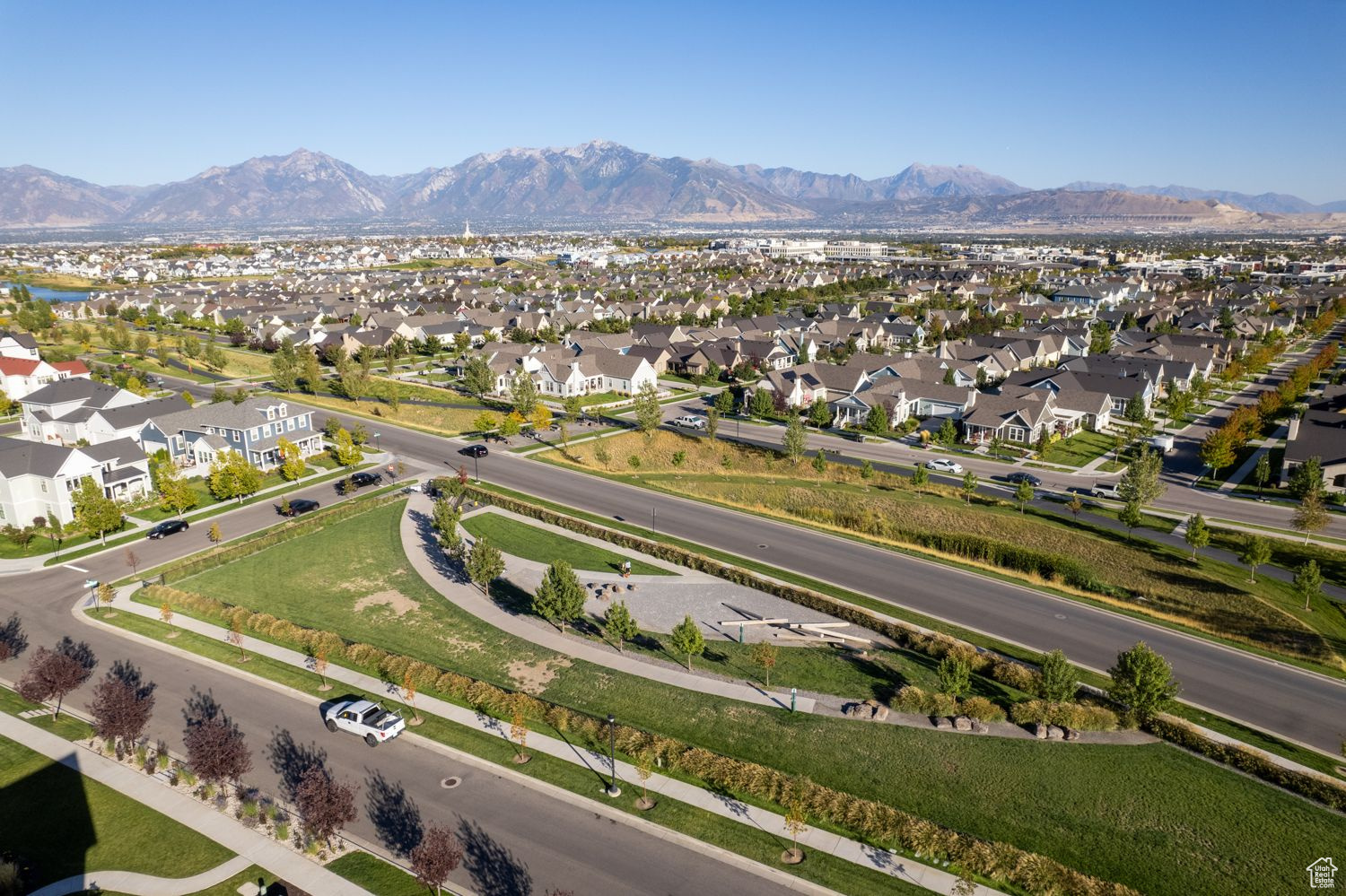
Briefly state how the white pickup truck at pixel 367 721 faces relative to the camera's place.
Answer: facing away from the viewer and to the left of the viewer

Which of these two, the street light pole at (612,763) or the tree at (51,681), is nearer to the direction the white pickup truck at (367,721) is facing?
the tree

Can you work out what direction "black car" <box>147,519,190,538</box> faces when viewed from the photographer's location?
facing the viewer and to the left of the viewer

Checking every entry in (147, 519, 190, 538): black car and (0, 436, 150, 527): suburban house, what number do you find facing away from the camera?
0

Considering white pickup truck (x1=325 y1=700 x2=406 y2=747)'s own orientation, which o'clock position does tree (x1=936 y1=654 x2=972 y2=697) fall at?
The tree is roughly at 5 o'clock from the white pickup truck.

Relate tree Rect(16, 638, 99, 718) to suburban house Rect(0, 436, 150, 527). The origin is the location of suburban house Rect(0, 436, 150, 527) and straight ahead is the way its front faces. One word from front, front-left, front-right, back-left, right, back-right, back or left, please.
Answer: front-right

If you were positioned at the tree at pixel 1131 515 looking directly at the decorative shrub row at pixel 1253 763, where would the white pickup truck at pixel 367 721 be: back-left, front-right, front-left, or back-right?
front-right

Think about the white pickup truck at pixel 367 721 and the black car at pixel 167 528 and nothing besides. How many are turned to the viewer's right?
0

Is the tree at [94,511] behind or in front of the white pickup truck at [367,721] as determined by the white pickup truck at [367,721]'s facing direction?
in front

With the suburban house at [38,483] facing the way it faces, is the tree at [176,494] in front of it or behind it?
in front

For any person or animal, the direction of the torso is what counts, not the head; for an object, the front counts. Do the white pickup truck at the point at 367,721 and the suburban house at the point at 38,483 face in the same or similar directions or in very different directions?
very different directions

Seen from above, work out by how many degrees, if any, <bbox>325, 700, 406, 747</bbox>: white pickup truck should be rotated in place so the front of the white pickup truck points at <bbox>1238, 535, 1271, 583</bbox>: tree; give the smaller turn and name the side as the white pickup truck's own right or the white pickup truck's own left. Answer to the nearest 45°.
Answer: approximately 135° to the white pickup truck's own right

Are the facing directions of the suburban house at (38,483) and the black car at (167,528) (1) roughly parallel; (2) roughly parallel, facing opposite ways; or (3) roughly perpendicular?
roughly perpendicular

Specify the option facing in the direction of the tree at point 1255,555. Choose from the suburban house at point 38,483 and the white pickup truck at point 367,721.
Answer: the suburban house
